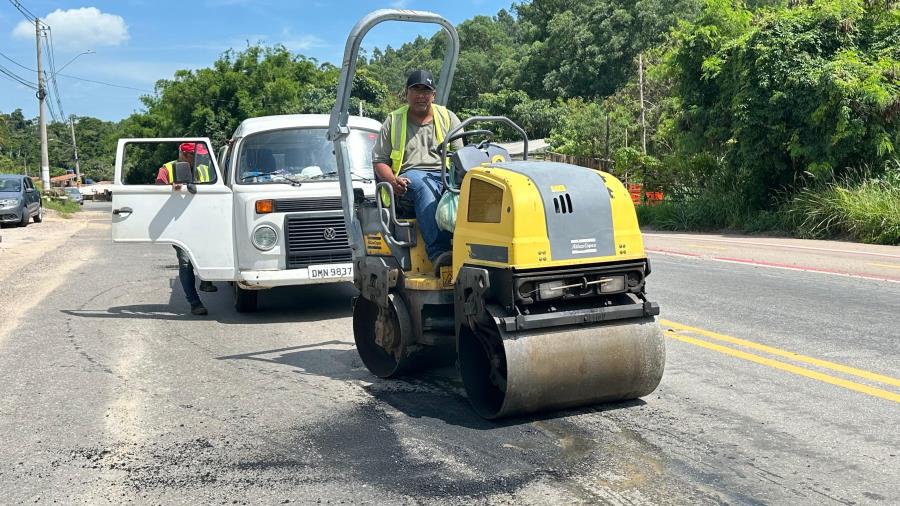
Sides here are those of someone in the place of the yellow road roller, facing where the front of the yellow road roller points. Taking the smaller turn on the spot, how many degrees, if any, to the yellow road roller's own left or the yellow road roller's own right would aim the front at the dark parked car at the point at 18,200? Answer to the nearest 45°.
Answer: approximately 180°

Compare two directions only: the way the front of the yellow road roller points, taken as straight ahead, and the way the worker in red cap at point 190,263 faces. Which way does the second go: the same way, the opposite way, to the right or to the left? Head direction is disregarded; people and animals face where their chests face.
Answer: to the left

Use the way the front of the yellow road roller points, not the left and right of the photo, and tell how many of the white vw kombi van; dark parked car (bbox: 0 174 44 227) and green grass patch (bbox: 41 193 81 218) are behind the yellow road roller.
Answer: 3

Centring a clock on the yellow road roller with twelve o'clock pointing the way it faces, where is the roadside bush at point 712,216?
The roadside bush is roughly at 8 o'clock from the yellow road roller.
